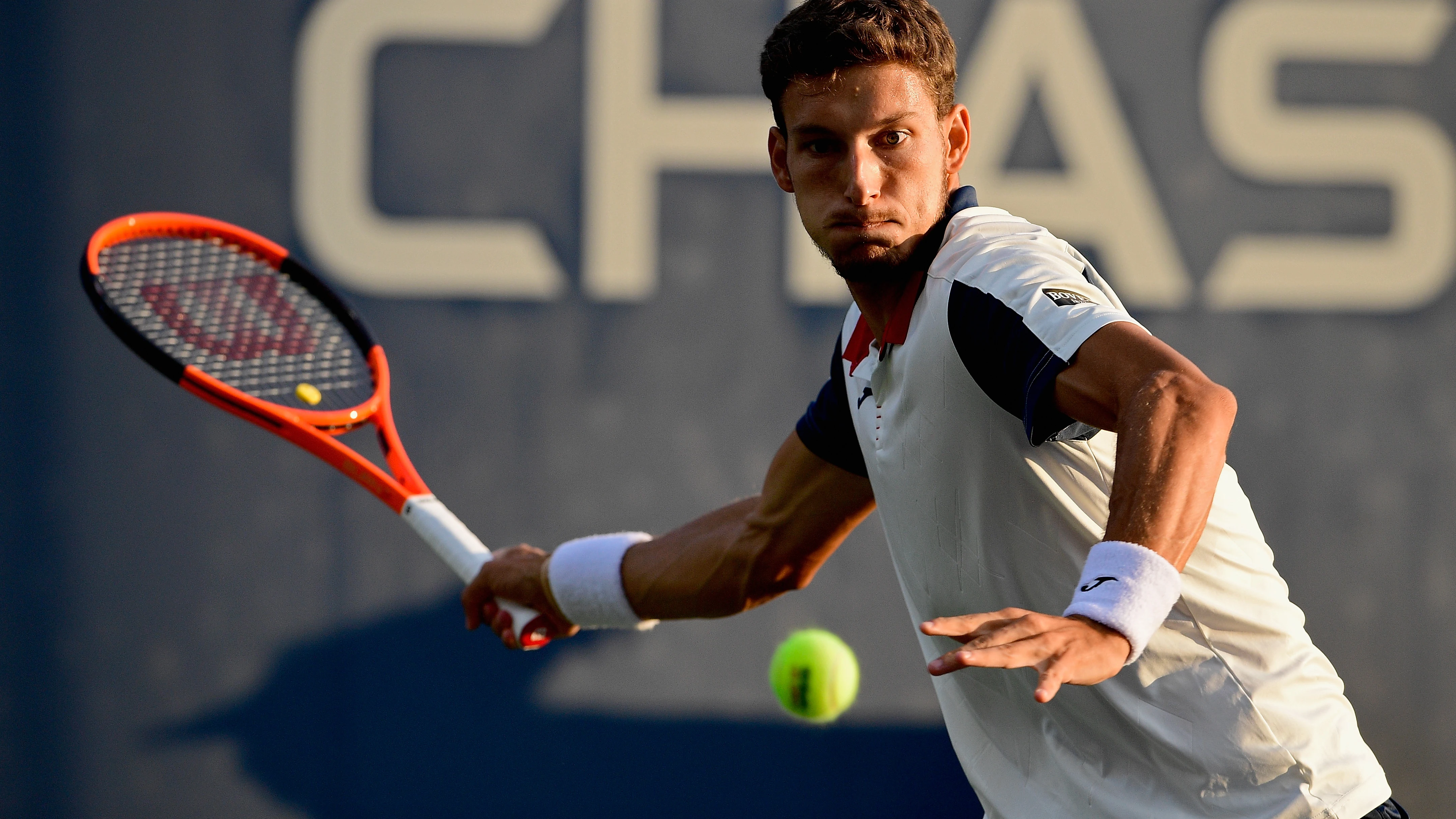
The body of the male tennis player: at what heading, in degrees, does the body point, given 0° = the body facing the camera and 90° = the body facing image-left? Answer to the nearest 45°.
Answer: approximately 45°
